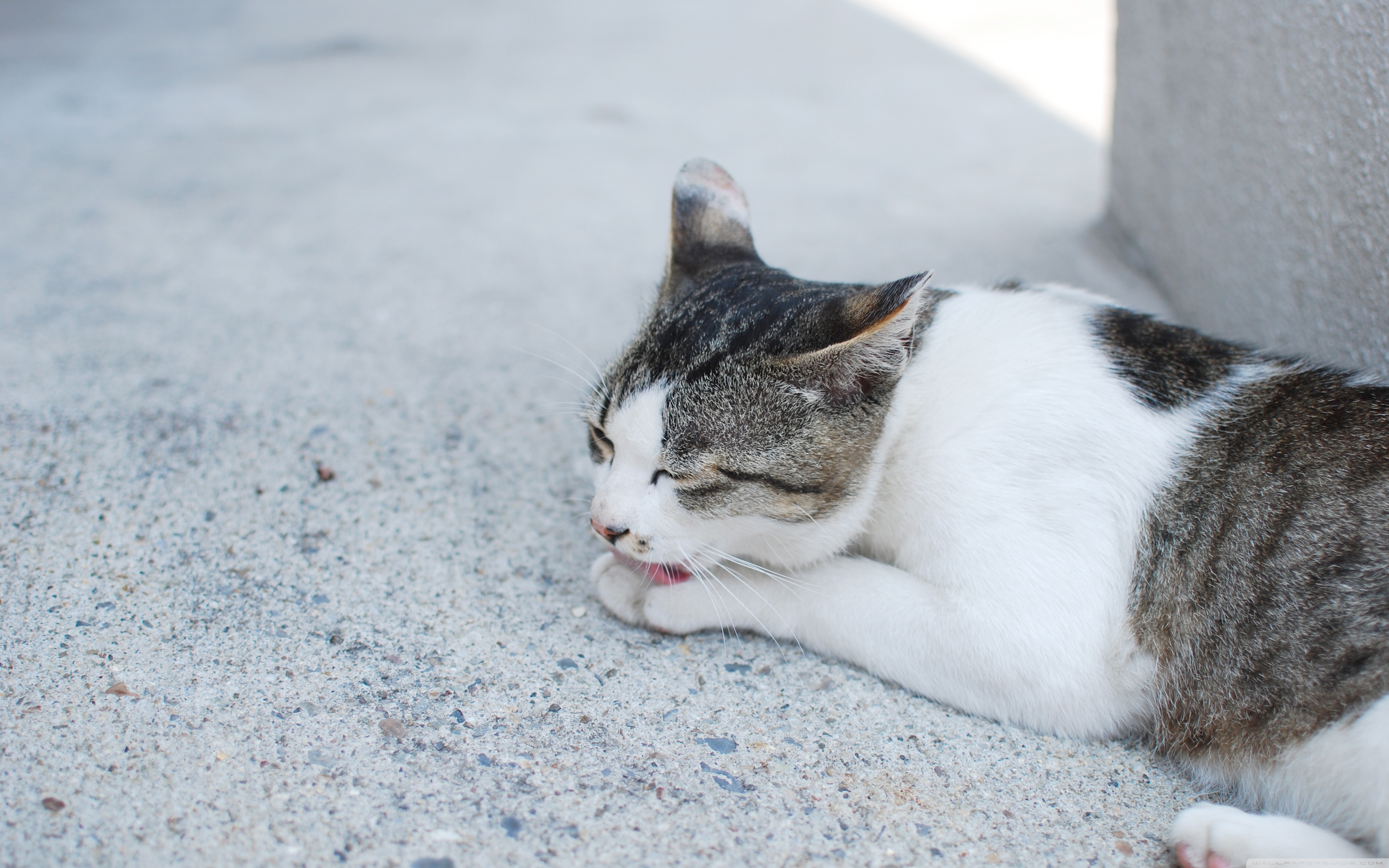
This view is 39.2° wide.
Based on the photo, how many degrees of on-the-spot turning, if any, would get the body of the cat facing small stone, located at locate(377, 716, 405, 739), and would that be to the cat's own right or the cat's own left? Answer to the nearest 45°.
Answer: approximately 45° to the cat's own left

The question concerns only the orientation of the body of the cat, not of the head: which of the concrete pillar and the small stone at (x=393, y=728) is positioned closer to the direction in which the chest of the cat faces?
the small stone

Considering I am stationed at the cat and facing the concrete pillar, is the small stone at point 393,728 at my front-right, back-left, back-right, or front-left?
back-left

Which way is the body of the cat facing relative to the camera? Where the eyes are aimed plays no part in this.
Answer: to the viewer's left

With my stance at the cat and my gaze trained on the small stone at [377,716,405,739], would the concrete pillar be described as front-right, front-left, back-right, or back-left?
back-right

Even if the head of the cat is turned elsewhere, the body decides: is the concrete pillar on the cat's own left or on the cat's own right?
on the cat's own right
